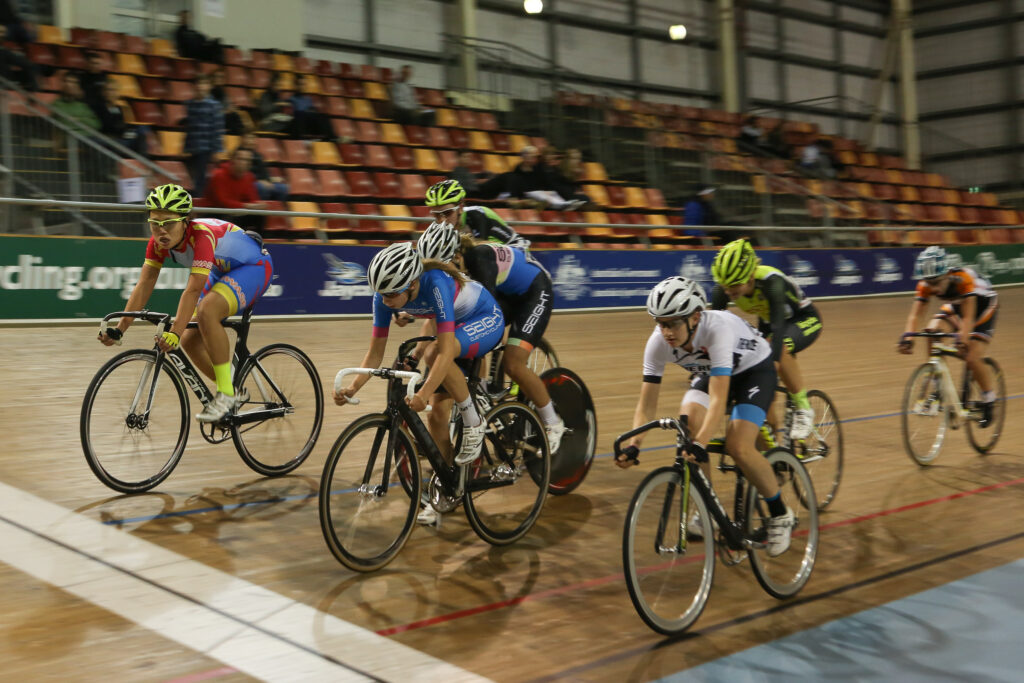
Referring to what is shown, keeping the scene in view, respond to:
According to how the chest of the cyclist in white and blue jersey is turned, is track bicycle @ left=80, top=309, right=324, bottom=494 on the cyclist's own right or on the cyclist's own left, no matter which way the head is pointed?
on the cyclist's own right

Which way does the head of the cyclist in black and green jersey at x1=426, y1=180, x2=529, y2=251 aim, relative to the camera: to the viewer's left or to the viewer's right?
to the viewer's left

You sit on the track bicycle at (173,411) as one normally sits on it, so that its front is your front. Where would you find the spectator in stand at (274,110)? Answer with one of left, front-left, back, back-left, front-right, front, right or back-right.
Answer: back-right

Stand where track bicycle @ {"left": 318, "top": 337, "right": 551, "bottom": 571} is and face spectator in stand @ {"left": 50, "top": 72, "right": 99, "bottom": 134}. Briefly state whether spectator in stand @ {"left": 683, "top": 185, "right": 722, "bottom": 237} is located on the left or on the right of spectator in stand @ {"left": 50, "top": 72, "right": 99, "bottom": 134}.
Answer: right

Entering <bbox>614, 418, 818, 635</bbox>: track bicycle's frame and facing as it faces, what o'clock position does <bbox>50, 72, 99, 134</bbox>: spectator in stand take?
The spectator in stand is roughly at 3 o'clock from the track bicycle.

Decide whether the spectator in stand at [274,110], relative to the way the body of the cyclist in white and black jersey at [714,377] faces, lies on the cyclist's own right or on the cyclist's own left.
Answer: on the cyclist's own right

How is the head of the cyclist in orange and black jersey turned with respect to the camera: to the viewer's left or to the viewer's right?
to the viewer's left

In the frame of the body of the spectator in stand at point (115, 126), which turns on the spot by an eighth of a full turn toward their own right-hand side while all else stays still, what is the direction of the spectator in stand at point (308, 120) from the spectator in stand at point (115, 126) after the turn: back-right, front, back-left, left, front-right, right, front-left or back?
back-left

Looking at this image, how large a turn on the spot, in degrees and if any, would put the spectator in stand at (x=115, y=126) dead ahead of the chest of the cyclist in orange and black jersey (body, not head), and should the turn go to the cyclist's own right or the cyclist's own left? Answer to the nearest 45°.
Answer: approximately 45° to the cyclist's own right

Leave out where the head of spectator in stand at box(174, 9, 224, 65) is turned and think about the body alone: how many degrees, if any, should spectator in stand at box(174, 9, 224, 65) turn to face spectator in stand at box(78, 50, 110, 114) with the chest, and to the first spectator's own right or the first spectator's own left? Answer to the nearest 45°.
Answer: approximately 45° to the first spectator's own right

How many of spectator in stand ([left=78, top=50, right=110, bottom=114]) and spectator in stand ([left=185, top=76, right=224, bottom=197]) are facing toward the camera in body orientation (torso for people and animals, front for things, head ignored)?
2

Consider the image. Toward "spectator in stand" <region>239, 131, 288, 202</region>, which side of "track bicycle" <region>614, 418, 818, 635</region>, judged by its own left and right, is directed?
right

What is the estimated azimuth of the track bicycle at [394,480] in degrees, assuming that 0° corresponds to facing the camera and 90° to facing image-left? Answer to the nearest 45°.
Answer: approximately 45°
